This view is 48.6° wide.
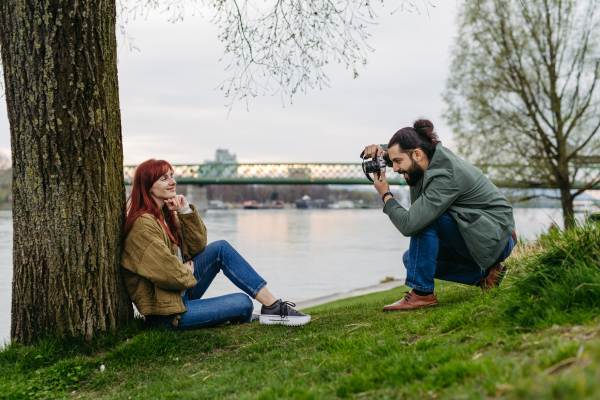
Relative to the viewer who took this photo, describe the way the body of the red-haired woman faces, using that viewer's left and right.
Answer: facing to the right of the viewer

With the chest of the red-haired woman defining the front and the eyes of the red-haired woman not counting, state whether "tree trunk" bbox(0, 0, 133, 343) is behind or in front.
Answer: behind
